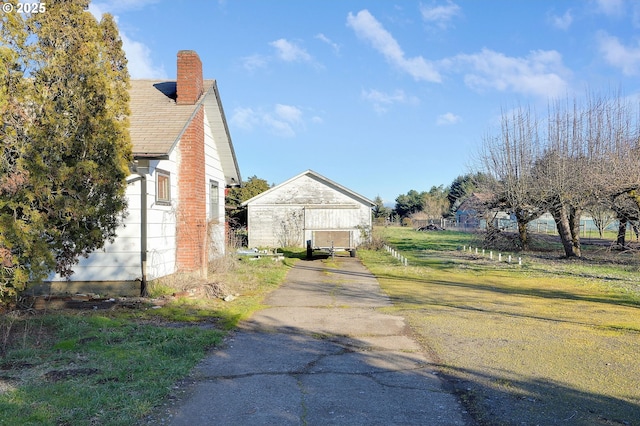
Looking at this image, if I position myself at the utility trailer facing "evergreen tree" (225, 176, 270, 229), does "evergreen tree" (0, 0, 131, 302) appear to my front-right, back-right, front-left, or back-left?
back-left

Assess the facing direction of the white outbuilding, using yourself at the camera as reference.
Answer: facing the viewer

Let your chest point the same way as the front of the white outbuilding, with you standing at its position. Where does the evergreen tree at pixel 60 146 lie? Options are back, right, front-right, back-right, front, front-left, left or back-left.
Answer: front

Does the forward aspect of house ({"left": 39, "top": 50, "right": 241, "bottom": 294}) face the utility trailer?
no

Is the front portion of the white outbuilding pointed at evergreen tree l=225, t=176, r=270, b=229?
no

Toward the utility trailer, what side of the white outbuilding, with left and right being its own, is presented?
front

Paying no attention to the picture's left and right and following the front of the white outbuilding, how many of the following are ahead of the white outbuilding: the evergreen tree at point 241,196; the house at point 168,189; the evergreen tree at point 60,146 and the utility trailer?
3
